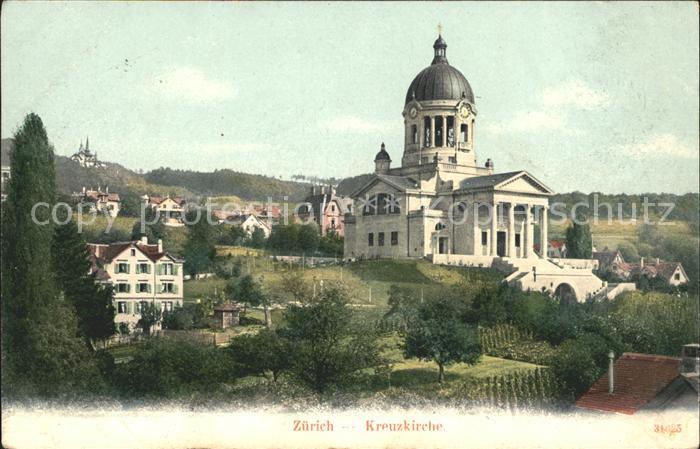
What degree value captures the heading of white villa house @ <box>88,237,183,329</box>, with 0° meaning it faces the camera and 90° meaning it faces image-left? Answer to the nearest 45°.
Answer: approximately 0°

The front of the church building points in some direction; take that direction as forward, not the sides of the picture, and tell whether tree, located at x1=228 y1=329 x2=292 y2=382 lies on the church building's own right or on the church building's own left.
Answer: on the church building's own right

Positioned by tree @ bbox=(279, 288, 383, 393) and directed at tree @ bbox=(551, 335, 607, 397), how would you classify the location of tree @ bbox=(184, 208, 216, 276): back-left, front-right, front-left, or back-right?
back-left

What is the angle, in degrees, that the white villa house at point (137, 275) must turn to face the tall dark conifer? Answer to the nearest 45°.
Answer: approximately 45° to its right

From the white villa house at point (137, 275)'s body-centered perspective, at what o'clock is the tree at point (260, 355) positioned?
The tree is roughly at 10 o'clock from the white villa house.

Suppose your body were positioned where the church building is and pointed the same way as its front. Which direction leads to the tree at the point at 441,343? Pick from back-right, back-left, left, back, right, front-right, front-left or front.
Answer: front-right
